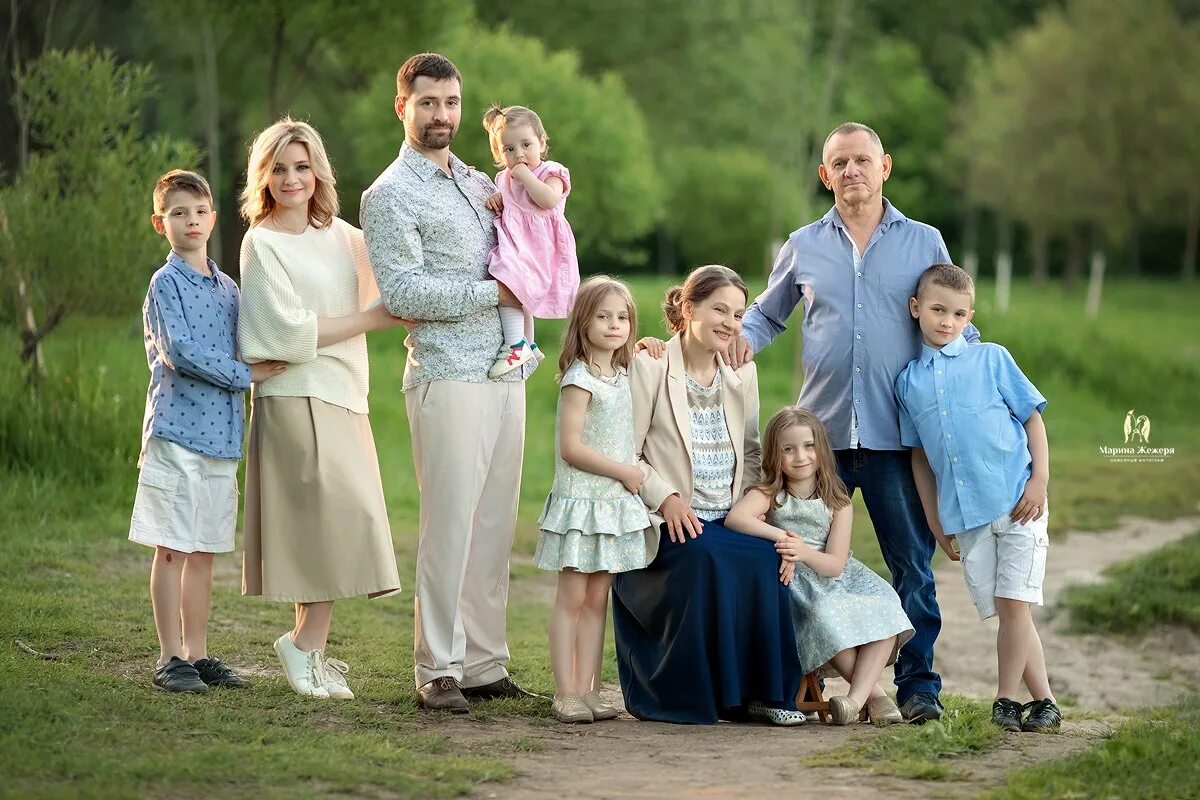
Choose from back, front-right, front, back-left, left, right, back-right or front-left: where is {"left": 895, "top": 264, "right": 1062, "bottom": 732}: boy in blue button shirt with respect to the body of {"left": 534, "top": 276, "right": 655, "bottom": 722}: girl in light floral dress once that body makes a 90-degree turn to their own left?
front-right

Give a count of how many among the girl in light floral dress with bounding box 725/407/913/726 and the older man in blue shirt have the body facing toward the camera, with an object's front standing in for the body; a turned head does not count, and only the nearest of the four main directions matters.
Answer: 2

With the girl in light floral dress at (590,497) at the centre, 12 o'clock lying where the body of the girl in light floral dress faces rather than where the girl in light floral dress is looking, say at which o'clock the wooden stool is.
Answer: The wooden stool is roughly at 10 o'clock from the girl in light floral dress.

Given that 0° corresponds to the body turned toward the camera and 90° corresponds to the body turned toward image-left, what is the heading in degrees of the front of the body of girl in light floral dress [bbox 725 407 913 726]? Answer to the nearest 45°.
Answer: approximately 0°

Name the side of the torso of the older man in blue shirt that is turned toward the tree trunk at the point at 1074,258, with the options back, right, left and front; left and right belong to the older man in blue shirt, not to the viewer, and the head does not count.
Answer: back

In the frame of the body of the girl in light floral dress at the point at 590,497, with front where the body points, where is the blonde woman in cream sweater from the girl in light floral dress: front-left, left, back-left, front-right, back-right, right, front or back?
back-right

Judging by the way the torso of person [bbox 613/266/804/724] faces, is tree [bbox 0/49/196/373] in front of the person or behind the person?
behind

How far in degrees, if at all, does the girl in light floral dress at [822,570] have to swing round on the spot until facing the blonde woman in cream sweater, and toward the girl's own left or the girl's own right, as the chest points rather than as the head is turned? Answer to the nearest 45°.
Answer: approximately 90° to the girl's own right
